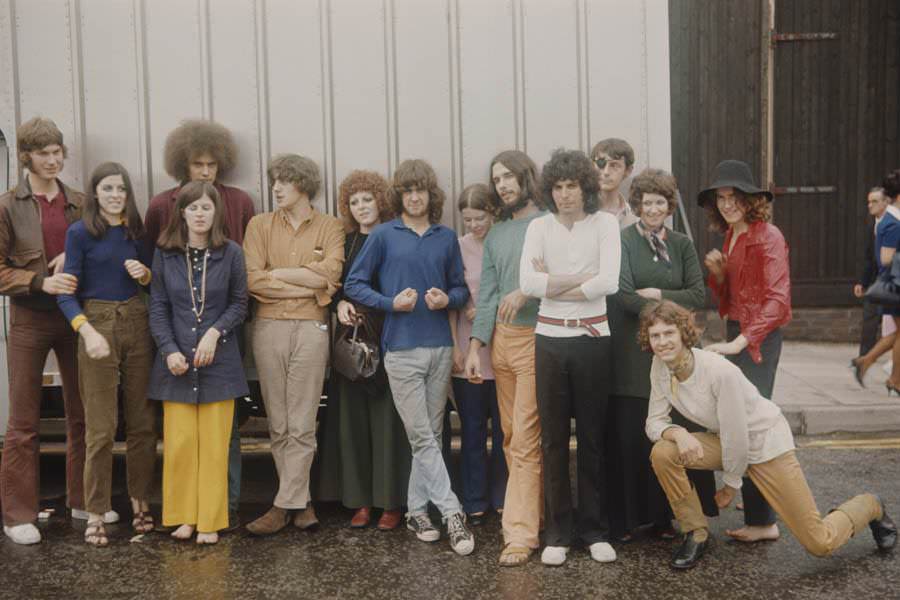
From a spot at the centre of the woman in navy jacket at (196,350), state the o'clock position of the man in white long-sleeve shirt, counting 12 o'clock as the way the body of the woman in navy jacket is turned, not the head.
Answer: The man in white long-sleeve shirt is roughly at 10 o'clock from the woman in navy jacket.

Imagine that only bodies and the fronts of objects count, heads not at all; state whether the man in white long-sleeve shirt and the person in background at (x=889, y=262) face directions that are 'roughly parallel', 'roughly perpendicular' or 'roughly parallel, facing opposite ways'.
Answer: roughly perpendicular

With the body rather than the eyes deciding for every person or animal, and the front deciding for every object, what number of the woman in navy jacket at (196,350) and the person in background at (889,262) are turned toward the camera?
1

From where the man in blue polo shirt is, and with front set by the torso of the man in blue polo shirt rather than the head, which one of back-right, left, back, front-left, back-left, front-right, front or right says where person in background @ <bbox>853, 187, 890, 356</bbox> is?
back-left

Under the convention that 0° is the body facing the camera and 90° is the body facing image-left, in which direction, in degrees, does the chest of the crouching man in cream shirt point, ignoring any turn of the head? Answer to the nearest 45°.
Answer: approximately 45°

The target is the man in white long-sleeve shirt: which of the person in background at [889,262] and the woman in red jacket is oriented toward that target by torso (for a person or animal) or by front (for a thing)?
the woman in red jacket
